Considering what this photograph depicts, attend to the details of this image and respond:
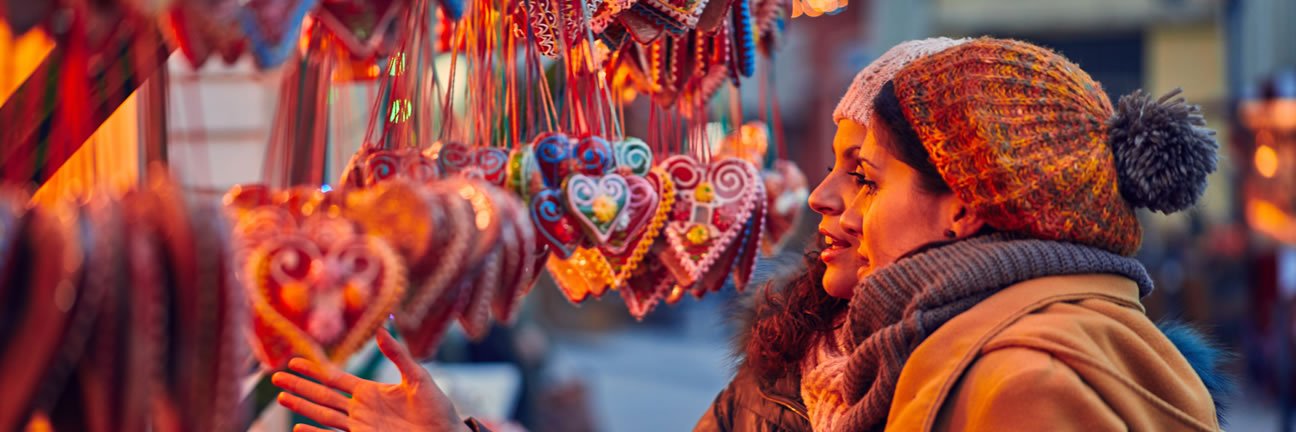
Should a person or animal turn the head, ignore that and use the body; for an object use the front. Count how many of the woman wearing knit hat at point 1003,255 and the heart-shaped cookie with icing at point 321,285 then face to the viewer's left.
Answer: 1

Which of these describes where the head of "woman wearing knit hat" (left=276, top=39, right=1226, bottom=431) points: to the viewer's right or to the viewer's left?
to the viewer's left

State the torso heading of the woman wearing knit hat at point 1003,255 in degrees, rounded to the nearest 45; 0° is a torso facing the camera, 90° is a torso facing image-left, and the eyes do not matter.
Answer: approximately 90°

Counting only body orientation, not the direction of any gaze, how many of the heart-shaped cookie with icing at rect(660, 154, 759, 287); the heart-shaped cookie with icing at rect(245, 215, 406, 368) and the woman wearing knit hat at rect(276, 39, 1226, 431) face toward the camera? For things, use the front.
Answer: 2

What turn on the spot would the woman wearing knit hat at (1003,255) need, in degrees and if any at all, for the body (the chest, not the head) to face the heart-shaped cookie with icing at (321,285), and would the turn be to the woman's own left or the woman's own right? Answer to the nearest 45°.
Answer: approximately 45° to the woman's own left

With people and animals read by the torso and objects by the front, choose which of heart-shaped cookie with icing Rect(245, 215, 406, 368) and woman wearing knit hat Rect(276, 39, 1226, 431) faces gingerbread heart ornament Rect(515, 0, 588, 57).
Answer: the woman wearing knit hat

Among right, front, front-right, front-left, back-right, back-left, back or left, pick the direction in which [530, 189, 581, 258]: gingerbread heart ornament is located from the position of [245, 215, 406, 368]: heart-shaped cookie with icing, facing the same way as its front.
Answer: back-left

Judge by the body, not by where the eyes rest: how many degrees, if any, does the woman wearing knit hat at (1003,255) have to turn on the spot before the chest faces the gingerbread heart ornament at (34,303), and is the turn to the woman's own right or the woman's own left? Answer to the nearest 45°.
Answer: approximately 45° to the woman's own left

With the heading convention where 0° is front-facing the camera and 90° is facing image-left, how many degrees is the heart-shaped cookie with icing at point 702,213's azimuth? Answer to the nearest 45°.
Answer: approximately 0°

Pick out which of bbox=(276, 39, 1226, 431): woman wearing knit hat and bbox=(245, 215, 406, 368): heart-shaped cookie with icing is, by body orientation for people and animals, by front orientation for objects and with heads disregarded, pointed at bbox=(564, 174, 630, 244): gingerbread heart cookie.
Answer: the woman wearing knit hat
